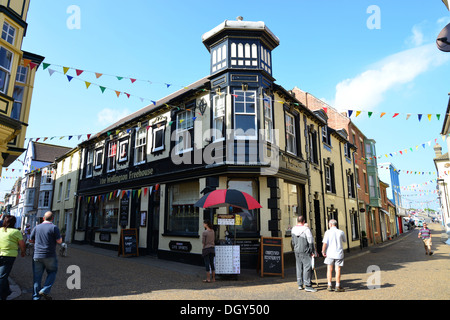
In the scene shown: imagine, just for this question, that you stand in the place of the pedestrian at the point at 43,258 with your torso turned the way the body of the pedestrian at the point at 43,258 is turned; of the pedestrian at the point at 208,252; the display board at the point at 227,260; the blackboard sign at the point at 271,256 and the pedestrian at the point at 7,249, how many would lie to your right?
3

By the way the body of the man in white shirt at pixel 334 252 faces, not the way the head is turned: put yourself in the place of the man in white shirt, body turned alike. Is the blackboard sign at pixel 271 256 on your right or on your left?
on your left

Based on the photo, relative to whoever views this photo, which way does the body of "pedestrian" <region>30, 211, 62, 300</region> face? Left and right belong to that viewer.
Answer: facing away from the viewer

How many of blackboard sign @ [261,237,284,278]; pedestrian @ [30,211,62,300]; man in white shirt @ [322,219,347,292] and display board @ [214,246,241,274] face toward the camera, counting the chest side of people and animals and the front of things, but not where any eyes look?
2

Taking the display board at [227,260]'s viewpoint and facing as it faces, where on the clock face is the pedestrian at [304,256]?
The pedestrian is roughly at 10 o'clock from the display board.

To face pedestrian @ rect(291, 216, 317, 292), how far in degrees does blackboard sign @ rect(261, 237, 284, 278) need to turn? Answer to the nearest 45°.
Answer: approximately 45° to its left

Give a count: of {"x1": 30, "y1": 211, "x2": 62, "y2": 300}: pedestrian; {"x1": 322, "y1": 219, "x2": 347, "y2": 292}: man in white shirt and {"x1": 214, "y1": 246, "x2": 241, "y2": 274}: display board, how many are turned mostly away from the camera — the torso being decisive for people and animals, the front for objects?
2

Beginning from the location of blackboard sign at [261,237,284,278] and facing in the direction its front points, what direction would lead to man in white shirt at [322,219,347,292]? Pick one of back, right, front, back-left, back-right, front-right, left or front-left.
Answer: front-left

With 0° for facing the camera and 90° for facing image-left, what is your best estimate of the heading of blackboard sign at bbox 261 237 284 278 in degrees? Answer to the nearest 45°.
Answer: approximately 0°

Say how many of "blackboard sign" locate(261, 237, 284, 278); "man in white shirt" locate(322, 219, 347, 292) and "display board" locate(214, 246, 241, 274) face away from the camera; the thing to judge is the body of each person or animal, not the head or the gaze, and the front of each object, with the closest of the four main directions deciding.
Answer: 1

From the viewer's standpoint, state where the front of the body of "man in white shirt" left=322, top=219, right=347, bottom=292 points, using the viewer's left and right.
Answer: facing away from the viewer

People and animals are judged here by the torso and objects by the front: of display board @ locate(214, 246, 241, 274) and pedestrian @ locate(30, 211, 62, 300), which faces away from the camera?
the pedestrian

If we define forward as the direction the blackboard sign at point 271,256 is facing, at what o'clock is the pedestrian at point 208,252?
The pedestrian is roughly at 2 o'clock from the blackboard sign.
